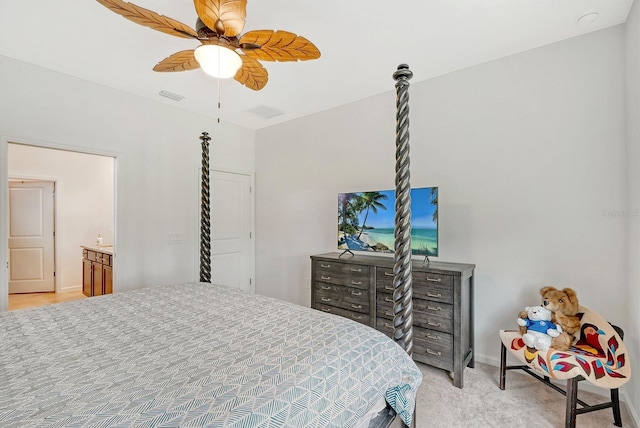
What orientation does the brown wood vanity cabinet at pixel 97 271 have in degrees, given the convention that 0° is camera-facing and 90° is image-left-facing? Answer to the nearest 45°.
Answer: approximately 45°

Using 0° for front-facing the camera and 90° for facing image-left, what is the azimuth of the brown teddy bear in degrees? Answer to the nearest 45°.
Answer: approximately 45°

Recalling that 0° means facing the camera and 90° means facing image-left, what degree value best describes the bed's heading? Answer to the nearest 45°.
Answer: approximately 225°

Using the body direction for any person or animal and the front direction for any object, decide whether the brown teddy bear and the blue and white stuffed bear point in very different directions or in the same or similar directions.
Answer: same or similar directions

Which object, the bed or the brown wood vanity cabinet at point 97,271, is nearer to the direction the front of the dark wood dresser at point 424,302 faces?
the bed

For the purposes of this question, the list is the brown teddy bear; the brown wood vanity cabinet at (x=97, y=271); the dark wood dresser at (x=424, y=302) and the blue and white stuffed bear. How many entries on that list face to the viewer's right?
0

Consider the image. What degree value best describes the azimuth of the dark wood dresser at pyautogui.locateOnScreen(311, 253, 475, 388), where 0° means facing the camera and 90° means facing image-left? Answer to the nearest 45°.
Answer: approximately 45°

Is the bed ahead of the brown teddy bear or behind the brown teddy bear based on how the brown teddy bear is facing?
ahead

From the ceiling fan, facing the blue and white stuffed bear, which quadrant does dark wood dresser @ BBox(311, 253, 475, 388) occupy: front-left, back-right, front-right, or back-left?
front-left

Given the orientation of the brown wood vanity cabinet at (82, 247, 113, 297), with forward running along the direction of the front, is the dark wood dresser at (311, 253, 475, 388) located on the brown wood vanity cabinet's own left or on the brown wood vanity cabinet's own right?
on the brown wood vanity cabinet's own left

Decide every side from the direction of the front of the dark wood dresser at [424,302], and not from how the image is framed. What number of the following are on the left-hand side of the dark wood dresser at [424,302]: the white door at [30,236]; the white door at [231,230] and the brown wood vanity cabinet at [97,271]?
0
